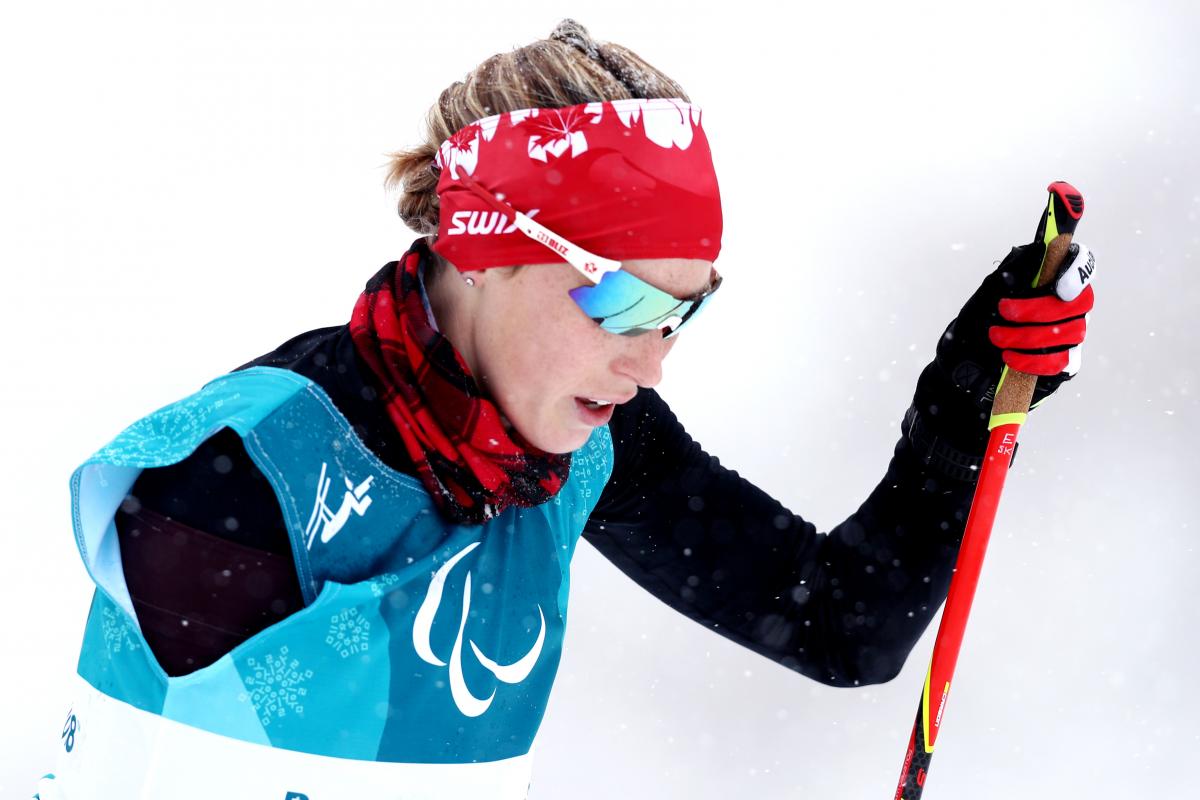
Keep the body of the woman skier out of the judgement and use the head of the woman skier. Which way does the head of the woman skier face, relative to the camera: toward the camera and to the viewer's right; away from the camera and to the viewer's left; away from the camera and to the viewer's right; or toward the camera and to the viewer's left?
toward the camera and to the viewer's right

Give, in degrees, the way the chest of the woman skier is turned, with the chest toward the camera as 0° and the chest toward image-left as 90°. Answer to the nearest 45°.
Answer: approximately 315°
